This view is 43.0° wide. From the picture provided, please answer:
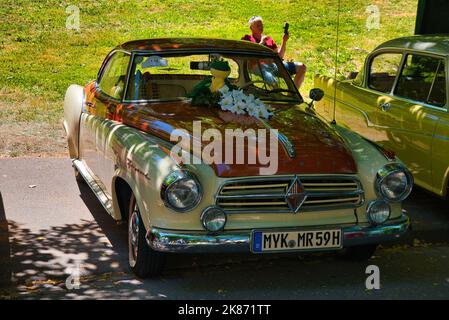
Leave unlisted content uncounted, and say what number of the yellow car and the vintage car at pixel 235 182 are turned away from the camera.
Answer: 0

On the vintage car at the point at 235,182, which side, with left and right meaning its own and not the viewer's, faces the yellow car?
left

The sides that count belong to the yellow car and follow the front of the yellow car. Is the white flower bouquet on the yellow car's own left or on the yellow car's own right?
on the yellow car's own right

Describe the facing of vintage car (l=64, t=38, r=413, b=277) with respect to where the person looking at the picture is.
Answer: facing the viewer and to the right of the viewer
